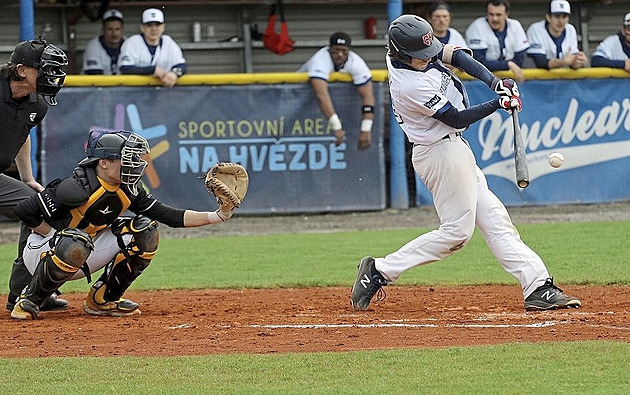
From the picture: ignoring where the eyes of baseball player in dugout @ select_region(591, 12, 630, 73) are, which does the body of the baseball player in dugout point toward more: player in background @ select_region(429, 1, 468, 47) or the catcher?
the catcher

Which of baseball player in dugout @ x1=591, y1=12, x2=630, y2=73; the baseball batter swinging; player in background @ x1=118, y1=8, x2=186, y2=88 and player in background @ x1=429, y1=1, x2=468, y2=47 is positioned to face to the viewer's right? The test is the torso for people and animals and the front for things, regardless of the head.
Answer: the baseball batter swinging

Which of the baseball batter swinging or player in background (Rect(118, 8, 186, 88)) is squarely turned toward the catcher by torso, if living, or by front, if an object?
the player in background

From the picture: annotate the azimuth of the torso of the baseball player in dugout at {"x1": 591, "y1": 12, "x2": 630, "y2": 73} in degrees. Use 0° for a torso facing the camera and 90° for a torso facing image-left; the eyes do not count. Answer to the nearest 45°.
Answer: approximately 0°

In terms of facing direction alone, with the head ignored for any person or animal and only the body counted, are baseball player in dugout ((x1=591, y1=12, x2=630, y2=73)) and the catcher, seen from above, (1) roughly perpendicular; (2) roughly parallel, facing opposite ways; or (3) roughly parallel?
roughly perpendicular

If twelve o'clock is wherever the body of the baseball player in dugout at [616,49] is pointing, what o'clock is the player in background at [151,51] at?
The player in background is roughly at 2 o'clock from the baseball player in dugout.

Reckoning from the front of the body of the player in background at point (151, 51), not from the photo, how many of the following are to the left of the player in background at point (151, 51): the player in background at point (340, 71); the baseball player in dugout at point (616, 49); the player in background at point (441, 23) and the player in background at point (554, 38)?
4

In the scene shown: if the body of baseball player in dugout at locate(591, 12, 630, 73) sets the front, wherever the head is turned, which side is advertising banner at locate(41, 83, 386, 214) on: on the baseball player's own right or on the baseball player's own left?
on the baseball player's own right

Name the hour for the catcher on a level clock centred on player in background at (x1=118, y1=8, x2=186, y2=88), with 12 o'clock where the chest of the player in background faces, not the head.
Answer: The catcher is roughly at 12 o'clock from the player in background.

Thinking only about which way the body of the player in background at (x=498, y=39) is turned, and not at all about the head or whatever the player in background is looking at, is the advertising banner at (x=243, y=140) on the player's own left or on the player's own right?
on the player's own right

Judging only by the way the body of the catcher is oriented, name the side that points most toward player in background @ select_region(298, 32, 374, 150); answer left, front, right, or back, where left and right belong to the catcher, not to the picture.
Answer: left
